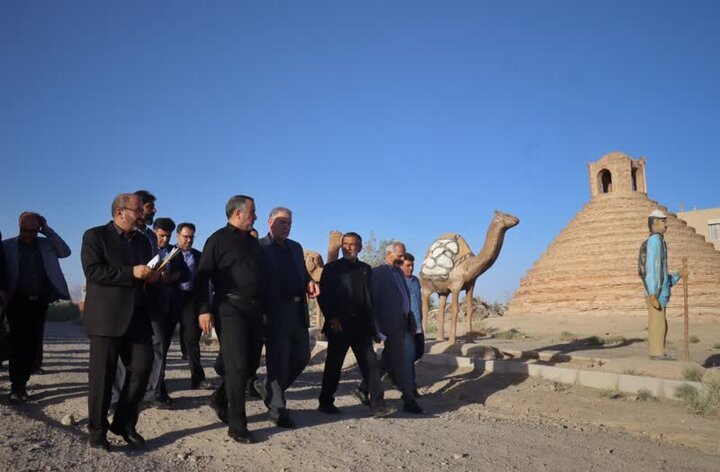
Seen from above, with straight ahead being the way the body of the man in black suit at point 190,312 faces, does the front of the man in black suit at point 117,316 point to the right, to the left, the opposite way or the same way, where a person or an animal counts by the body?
the same way

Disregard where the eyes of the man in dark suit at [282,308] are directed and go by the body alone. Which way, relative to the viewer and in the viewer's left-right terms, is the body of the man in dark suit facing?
facing the viewer and to the right of the viewer

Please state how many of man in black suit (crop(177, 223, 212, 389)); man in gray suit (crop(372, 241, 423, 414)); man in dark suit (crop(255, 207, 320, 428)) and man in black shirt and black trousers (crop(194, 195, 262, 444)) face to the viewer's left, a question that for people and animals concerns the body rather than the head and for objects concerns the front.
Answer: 0

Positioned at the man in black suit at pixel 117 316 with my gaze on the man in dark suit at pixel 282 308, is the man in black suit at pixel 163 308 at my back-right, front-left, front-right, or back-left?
front-left

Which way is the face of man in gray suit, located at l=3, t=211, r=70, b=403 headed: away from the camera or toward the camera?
toward the camera

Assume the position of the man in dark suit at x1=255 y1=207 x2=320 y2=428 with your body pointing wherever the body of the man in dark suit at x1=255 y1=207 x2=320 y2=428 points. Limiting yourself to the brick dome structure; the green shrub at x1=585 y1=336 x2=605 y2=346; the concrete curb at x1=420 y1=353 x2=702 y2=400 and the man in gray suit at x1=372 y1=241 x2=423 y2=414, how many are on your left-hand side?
4

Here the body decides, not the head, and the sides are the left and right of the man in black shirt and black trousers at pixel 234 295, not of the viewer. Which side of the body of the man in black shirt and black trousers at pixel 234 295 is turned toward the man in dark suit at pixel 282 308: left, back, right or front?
left

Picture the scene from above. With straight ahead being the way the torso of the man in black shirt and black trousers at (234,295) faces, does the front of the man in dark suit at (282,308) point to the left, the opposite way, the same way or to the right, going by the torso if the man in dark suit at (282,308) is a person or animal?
the same way

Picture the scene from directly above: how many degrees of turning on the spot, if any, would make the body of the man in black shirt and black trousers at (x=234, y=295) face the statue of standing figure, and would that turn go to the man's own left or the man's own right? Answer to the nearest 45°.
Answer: approximately 90° to the man's own left

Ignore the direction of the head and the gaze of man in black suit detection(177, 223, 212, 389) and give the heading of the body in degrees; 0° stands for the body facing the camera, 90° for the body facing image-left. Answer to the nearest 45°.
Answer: approximately 315°

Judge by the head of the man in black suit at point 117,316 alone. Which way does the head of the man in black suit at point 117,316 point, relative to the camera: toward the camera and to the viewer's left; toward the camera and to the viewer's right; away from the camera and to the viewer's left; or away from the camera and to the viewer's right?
toward the camera and to the viewer's right

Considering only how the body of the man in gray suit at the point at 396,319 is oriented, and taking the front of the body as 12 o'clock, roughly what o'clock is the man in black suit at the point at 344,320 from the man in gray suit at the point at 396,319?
the man in black suit at the point at 344,320 is roughly at 3 o'clock from the man in gray suit at the point at 396,319.

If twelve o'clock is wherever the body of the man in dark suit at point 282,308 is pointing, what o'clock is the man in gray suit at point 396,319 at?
the man in gray suit at point 396,319 is roughly at 9 o'clock from the man in dark suit at point 282,308.

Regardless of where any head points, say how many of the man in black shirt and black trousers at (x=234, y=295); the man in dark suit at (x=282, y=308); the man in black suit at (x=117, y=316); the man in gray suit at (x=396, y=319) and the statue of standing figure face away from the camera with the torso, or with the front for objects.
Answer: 0

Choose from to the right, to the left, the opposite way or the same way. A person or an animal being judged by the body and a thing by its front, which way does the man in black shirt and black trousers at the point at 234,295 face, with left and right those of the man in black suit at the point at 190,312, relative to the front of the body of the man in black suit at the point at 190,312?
the same way
